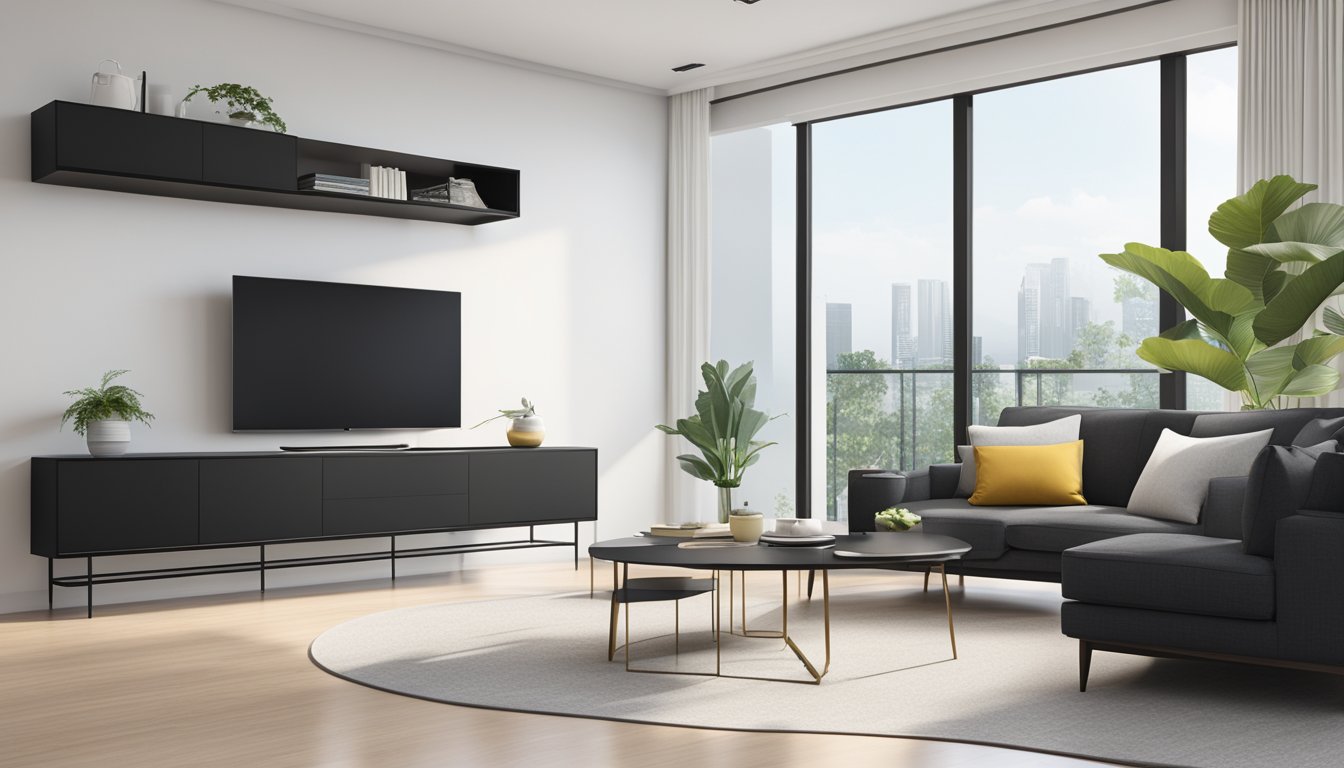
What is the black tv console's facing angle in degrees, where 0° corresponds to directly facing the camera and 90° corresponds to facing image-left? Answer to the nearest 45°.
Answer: approximately 315°

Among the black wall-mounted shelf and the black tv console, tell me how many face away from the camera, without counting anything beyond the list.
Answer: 0

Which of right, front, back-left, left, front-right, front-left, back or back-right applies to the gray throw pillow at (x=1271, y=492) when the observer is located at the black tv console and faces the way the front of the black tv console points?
front

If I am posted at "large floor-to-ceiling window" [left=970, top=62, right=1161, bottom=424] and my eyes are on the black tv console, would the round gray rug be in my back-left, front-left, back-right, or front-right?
front-left

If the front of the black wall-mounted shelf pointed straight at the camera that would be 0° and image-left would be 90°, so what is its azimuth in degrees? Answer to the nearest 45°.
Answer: approximately 315°

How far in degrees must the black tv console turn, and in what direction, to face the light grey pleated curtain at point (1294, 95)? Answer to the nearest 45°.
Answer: approximately 45° to its left

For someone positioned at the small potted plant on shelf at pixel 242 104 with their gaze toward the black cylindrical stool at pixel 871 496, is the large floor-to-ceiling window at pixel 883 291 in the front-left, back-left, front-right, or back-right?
front-left

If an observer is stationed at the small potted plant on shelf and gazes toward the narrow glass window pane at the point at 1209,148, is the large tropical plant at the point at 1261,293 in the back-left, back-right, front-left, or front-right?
front-right

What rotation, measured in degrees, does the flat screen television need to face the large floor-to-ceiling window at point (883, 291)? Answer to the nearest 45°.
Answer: approximately 90° to its left

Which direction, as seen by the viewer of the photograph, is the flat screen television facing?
facing the viewer and to the right of the viewer

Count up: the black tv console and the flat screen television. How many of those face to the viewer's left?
0

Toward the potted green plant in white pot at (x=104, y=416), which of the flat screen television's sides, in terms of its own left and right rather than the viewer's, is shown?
right

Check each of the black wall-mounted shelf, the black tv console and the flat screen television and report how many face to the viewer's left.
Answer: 0
